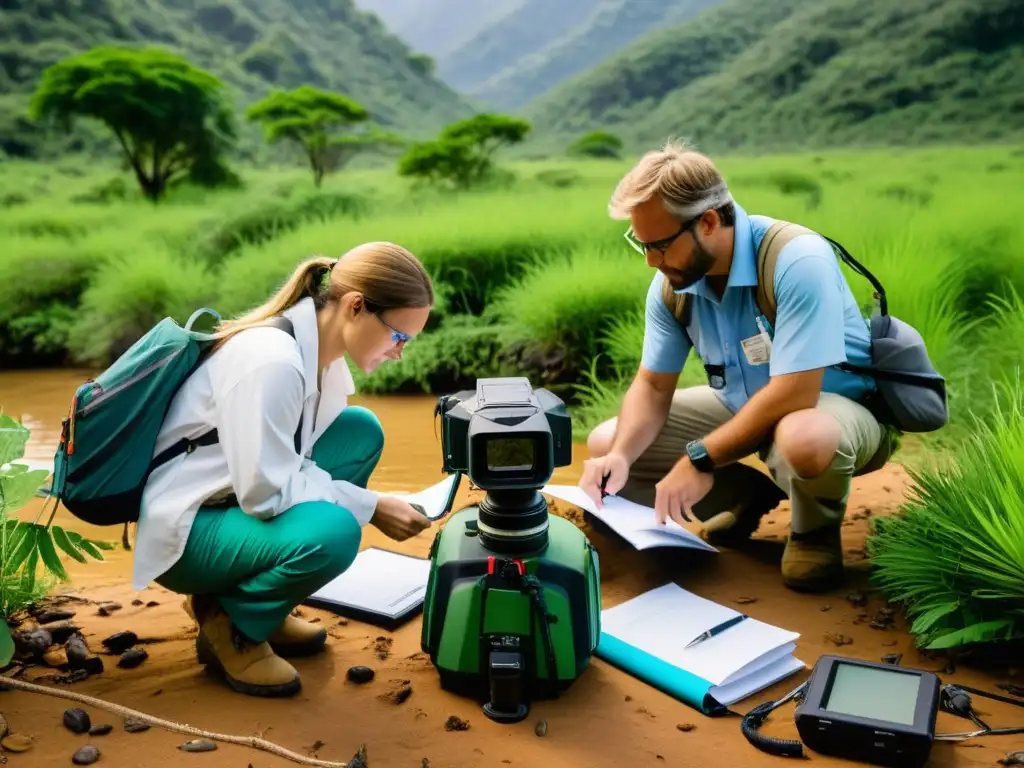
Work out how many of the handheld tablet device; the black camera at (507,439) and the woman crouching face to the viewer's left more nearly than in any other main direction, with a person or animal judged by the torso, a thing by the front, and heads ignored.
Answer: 0

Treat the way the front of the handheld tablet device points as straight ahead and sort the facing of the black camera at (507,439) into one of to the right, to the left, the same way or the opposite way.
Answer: the same way

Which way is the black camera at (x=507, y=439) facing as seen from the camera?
toward the camera

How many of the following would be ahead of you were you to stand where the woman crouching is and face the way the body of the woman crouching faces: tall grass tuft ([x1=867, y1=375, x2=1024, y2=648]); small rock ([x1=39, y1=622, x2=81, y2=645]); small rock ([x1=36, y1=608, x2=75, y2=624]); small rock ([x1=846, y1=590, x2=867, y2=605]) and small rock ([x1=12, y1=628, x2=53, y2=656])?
2

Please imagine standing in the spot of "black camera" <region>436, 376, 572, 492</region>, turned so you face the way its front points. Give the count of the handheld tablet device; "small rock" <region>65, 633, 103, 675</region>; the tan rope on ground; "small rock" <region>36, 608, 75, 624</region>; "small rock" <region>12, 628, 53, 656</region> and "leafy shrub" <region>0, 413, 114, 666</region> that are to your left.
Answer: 1

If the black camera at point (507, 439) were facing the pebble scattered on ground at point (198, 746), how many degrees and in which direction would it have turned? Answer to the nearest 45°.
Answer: approximately 90° to its right

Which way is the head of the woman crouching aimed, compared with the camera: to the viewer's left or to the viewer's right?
to the viewer's right

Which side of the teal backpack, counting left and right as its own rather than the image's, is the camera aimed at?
left

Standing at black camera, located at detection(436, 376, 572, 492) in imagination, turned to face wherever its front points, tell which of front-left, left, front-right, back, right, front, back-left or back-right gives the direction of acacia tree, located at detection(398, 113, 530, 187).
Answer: back

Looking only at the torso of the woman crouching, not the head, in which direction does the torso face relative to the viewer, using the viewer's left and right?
facing to the right of the viewer

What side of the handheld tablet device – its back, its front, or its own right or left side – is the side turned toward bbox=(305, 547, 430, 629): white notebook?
right

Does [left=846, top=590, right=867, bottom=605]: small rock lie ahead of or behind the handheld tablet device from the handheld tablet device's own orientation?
behind
